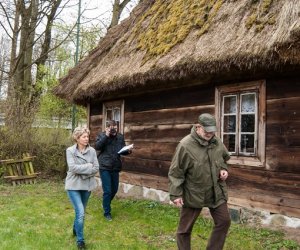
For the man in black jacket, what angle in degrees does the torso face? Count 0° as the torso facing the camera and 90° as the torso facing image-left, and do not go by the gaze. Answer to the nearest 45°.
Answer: approximately 0°

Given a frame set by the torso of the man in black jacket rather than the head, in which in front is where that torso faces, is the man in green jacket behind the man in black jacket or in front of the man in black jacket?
in front

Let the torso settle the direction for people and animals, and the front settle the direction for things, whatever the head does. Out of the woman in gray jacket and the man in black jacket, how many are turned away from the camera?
0

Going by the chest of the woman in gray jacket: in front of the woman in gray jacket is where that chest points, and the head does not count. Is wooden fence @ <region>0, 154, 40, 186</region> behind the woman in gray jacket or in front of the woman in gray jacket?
behind

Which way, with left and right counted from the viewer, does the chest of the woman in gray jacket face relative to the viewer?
facing the viewer and to the right of the viewer
